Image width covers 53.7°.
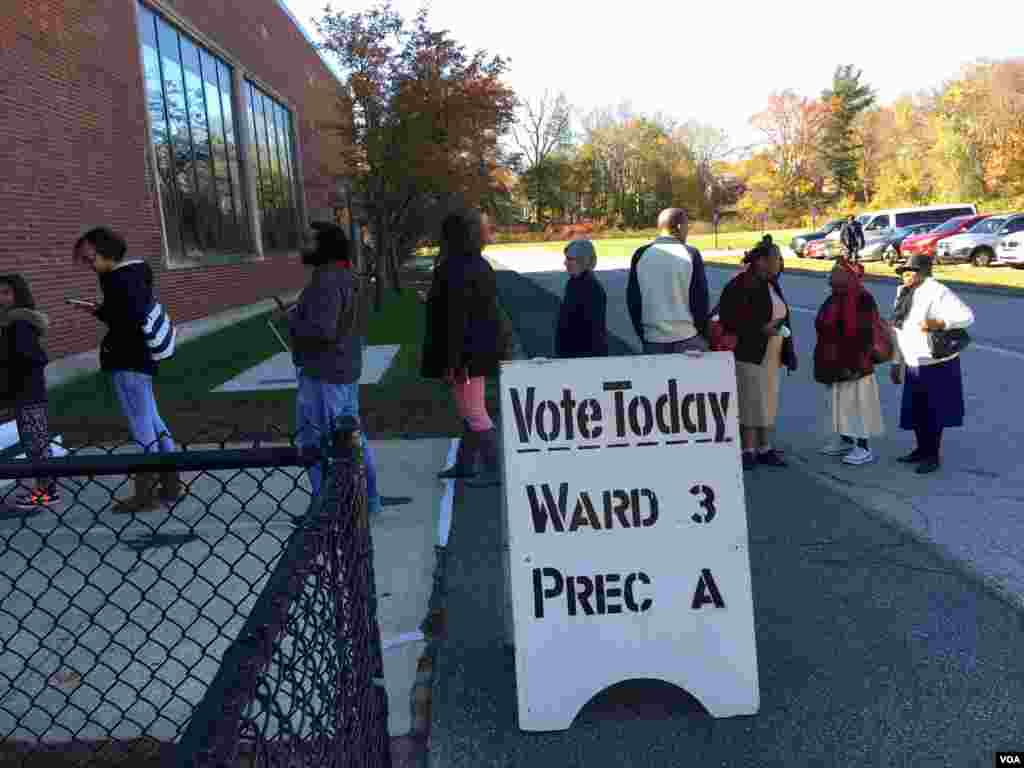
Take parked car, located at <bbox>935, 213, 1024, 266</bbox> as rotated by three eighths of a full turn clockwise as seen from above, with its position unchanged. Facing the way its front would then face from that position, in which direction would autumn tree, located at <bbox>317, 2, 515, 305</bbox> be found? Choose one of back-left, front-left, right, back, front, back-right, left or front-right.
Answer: back-left

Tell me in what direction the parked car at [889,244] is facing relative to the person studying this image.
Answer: facing the viewer and to the left of the viewer

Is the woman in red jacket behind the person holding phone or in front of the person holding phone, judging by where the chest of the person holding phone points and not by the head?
behind

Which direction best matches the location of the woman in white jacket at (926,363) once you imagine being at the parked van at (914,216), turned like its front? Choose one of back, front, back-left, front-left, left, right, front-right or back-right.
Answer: front-left

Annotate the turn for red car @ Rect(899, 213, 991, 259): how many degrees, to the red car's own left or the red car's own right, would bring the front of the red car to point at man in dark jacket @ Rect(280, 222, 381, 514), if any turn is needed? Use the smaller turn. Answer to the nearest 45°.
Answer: approximately 45° to the red car's own left

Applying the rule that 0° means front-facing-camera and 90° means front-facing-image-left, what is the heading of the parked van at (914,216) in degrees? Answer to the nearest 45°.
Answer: approximately 45°

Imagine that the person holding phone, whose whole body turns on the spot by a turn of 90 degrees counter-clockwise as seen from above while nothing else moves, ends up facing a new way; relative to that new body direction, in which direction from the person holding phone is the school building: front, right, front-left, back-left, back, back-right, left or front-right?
back

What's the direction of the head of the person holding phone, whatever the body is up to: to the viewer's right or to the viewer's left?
to the viewer's left

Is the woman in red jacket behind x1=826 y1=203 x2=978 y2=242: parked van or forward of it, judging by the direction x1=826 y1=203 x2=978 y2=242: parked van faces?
forward

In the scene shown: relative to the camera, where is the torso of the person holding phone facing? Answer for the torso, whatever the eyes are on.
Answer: to the viewer's left
